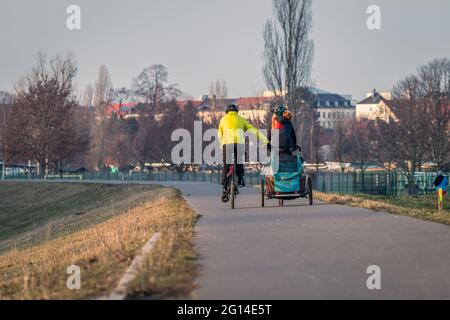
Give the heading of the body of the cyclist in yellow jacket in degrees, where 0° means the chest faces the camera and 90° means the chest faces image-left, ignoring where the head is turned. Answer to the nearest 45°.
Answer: approximately 180°

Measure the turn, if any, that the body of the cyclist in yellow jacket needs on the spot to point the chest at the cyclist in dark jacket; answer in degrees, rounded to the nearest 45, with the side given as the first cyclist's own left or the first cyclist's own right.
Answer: approximately 90° to the first cyclist's own right

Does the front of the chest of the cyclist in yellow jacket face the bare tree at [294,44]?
yes

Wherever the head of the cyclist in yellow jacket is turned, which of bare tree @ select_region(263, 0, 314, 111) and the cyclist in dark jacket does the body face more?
the bare tree
